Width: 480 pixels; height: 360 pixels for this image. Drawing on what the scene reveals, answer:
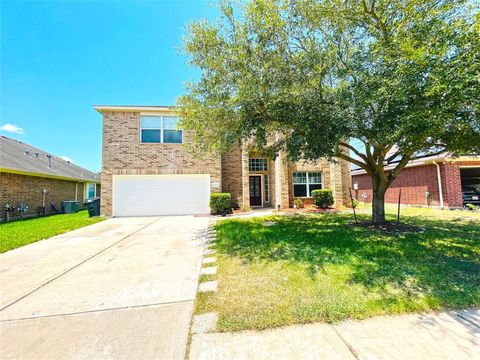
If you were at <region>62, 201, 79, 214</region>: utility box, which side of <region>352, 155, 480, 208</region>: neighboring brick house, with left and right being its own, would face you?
right

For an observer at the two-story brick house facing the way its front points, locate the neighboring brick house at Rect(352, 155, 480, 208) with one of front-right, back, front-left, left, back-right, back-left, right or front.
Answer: left

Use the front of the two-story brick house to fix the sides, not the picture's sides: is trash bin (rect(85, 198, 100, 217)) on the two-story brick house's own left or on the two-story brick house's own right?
on the two-story brick house's own right

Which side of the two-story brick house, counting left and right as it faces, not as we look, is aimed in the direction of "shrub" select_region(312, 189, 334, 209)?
left

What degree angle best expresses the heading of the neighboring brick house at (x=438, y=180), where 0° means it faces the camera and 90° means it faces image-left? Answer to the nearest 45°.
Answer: approximately 315°

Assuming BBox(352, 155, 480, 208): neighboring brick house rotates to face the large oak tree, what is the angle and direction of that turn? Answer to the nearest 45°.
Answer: approximately 45° to its right

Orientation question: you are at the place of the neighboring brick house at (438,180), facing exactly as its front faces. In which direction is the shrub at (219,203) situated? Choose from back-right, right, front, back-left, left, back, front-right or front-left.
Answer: right

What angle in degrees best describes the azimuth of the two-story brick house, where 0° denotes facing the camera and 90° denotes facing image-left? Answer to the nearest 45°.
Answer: approximately 0°

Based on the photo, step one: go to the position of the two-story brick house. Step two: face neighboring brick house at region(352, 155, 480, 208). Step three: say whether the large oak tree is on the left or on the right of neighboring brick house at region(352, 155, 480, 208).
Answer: right

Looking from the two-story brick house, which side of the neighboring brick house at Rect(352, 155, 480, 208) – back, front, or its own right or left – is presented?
right

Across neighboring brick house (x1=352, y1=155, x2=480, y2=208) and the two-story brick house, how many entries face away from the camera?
0

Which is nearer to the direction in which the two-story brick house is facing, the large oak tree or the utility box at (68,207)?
the large oak tree
